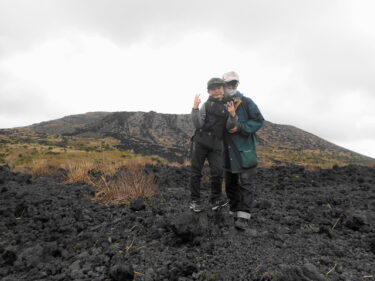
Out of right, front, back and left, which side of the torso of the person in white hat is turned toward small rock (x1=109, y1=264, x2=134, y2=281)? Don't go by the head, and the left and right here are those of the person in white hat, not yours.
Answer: front

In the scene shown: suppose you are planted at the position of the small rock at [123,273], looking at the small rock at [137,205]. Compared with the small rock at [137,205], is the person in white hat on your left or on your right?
right

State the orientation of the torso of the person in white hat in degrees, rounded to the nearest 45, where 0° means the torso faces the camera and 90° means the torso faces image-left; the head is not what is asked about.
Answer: approximately 45°
